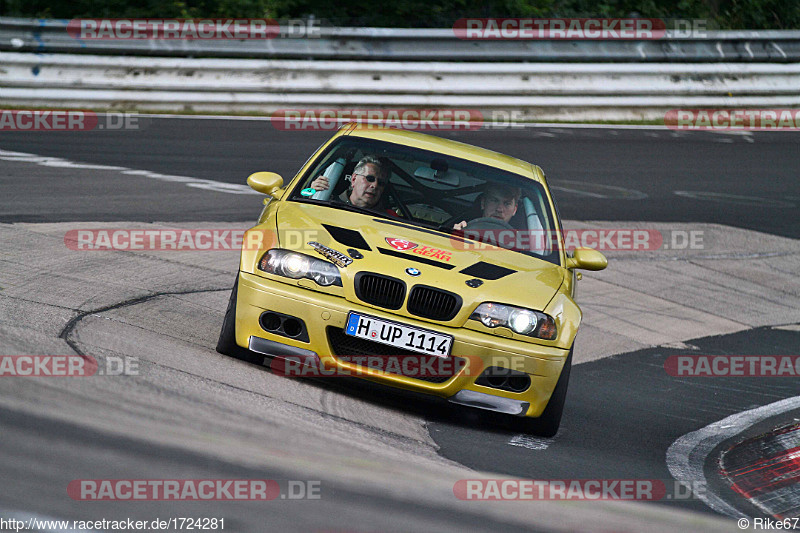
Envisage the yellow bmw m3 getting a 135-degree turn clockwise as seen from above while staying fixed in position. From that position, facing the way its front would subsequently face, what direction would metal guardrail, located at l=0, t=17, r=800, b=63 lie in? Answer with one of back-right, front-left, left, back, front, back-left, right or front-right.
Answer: front-right

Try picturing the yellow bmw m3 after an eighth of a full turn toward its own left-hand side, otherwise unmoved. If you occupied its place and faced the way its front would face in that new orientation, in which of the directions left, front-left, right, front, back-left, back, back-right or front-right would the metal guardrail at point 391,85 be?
back-left

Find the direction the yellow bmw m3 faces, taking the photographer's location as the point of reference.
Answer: facing the viewer
